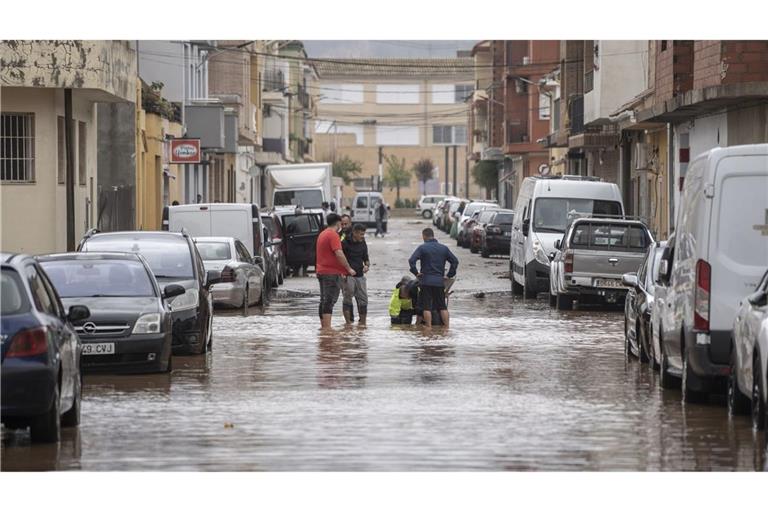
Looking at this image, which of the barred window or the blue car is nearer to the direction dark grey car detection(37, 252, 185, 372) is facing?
the blue car

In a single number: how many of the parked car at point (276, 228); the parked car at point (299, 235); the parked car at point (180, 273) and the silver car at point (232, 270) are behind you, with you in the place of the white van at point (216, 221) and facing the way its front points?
2

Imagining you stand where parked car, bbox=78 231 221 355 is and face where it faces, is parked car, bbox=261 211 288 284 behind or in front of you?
behind

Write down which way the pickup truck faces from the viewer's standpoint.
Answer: facing away from the viewer

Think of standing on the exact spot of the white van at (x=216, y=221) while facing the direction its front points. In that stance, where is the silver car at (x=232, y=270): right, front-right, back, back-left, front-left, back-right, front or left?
back

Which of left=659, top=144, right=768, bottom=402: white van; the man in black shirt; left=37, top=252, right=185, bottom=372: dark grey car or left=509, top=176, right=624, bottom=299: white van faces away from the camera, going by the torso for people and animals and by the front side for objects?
left=659, top=144, right=768, bottom=402: white van

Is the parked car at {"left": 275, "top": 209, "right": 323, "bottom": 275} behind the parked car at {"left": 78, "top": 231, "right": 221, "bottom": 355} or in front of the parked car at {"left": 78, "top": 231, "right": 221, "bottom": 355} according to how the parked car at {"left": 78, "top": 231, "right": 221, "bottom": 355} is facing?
behind

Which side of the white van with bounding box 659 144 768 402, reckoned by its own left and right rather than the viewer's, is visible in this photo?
back
